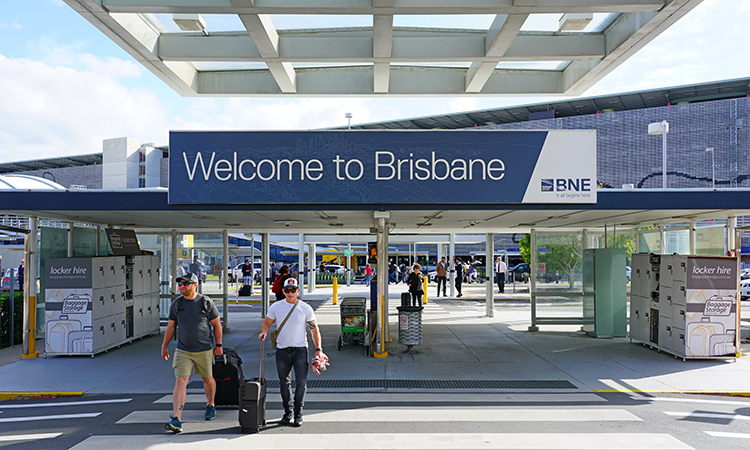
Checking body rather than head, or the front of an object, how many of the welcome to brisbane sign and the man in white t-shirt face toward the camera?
2

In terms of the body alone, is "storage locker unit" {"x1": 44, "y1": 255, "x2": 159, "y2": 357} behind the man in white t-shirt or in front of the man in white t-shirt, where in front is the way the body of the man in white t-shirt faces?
behind

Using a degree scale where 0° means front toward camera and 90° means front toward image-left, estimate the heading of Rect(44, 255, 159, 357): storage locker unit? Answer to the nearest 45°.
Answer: approximately 315°

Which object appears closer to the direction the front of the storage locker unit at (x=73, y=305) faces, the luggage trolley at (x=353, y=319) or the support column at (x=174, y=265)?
the luggage trolley

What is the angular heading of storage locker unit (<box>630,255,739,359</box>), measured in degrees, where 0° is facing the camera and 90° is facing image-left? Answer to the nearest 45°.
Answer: approximately 45°
